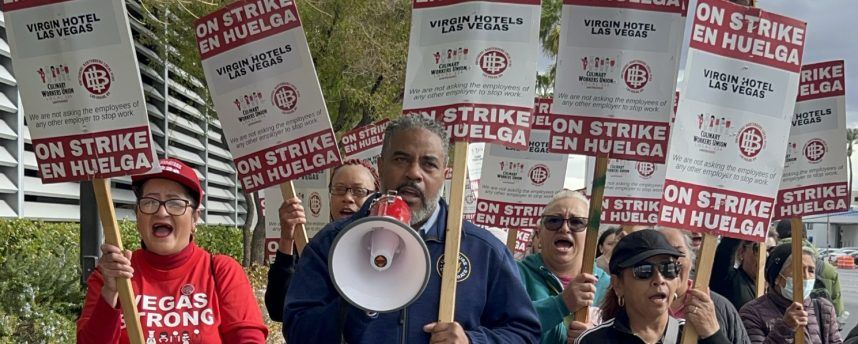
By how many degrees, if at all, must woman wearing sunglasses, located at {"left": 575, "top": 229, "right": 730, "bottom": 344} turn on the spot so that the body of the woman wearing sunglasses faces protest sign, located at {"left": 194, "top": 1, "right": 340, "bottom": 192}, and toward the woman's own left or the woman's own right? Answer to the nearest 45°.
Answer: approximately 135° to the woman's own right

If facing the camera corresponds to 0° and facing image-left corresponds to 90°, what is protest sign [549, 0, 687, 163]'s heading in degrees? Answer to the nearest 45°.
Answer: approximately 0°

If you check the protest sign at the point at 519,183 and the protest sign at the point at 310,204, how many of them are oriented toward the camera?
2

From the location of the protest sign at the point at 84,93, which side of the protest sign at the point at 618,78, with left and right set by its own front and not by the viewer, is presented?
right

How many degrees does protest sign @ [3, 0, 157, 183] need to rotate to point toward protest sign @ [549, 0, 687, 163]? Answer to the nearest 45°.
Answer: approximately 90° to its left

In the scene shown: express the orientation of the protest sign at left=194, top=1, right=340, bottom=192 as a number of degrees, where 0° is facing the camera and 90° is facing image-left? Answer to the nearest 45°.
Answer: approximately 0°

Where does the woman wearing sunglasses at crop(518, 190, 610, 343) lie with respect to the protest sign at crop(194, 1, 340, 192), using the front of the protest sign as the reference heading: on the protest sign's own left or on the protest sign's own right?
on the protest sign's own left

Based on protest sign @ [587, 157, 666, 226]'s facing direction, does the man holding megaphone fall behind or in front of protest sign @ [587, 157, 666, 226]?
in front

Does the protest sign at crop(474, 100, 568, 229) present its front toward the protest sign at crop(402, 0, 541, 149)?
yes
